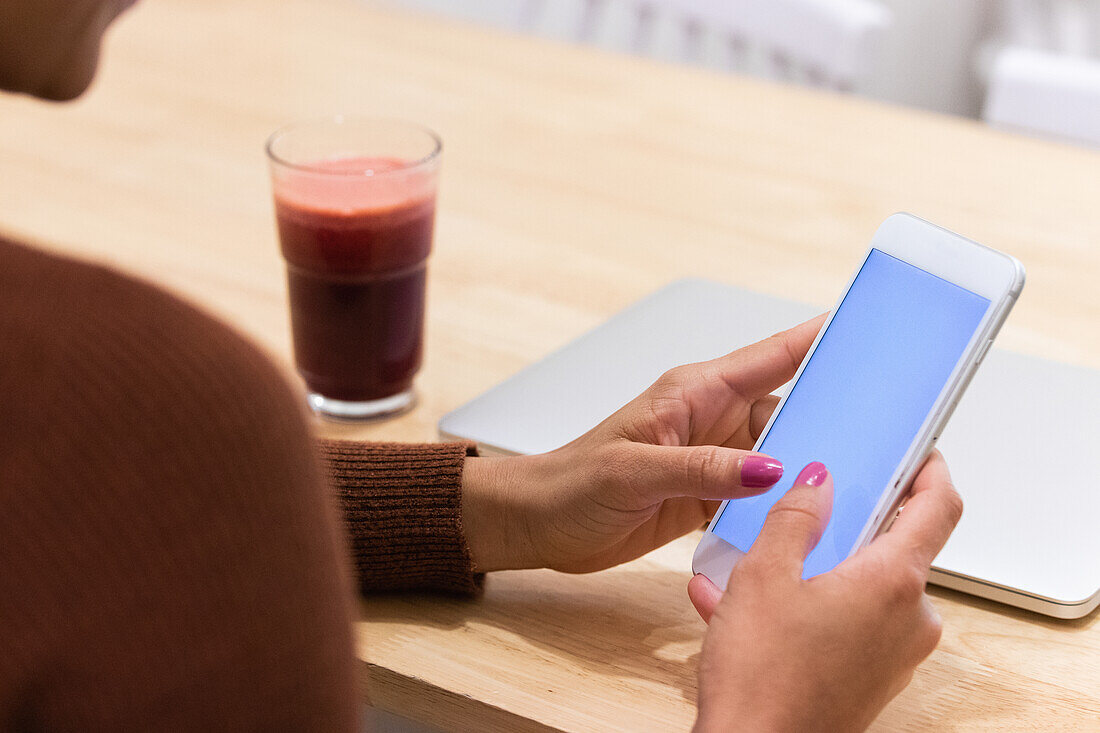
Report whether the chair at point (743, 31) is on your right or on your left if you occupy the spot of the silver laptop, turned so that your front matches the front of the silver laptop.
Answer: on your right

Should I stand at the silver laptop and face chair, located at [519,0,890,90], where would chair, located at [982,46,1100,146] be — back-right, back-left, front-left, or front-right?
front-right

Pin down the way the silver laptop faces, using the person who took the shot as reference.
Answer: facing the viewer and to the left of the viewer

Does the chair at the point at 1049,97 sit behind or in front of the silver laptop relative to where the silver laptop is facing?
behind
